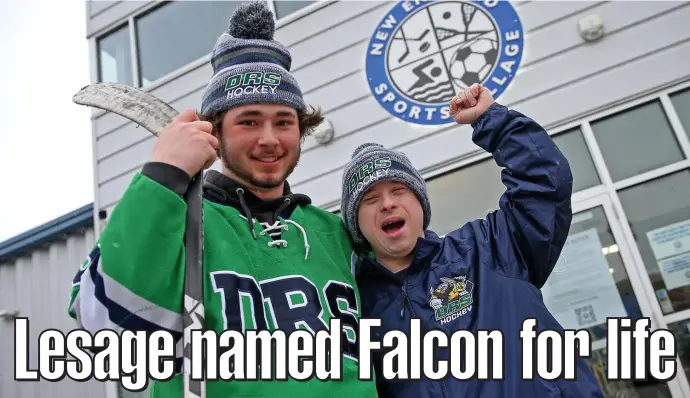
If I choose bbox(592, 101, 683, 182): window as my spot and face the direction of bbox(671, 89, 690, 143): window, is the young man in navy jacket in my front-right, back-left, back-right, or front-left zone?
back-right

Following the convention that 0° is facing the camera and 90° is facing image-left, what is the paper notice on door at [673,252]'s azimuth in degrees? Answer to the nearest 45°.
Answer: approximately 0°

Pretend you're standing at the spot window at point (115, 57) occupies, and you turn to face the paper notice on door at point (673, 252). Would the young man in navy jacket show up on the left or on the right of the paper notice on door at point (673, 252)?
right

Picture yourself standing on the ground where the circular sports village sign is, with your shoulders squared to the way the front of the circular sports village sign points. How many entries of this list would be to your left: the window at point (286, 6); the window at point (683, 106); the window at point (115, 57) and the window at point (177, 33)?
1

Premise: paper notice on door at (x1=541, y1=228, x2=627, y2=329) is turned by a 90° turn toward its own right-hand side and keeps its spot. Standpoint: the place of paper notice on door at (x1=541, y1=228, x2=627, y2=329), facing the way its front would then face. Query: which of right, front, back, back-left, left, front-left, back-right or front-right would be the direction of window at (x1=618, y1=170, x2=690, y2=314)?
back

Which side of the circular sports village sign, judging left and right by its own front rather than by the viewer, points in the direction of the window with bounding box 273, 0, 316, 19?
right

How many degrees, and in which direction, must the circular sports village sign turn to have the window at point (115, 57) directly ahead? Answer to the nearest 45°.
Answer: approximately 90° to its right

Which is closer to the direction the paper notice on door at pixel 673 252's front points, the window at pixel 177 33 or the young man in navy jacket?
the young man in navy jacket

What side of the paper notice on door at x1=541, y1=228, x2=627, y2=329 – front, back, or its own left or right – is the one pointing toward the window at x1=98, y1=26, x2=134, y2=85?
right

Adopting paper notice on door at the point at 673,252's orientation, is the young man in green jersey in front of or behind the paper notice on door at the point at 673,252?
in front
